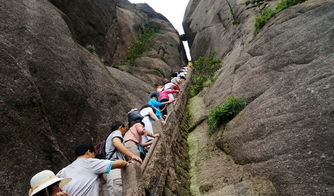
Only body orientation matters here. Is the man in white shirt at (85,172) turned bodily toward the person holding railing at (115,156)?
yes

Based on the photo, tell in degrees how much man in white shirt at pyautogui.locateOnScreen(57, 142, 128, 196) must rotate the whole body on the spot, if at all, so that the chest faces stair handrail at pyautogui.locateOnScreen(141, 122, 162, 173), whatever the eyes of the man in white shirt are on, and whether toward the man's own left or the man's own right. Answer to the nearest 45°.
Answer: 0° — they already face it

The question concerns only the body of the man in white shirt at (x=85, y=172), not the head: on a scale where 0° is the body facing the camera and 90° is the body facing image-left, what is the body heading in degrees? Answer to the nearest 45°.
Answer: approximately 225°
